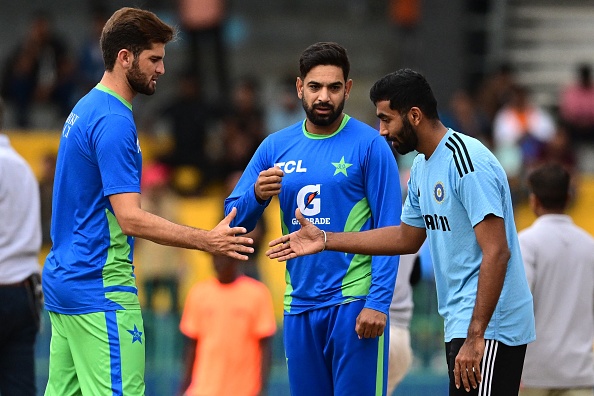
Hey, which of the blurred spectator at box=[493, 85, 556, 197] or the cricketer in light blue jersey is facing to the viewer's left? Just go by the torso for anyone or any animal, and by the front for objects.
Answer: the cricketer in light blue jersey

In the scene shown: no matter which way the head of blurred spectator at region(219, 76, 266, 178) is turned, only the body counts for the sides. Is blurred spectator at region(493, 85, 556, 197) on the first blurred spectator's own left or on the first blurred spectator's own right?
on the first blurred spectator's own left

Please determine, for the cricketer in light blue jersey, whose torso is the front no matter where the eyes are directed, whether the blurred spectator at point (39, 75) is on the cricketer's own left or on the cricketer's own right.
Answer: on the cricketer's own right

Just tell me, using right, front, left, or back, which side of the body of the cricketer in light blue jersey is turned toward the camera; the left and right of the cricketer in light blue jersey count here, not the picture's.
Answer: left
